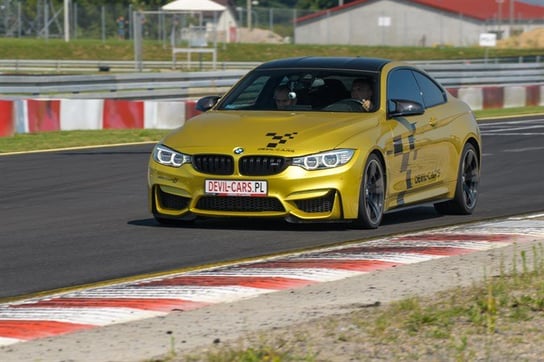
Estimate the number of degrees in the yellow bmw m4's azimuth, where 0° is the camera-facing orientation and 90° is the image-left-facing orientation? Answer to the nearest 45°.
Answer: approximately 45°

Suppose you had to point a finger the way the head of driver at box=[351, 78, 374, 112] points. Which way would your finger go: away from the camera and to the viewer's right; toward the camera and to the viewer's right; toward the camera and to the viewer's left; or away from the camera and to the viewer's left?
toward the camera and to the viewer's left

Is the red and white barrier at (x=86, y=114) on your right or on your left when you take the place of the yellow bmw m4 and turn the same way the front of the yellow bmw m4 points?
on your right

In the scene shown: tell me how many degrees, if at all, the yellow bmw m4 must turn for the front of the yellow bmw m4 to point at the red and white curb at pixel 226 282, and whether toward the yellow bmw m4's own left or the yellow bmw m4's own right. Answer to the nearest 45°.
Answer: approximately 45° to the yellow bmw m4's own left

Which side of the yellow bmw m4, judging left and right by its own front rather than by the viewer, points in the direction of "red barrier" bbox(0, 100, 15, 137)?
right

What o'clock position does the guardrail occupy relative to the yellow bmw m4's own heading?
The guardrail is roughly at 4 o'clock from the yellow bmw m4.
